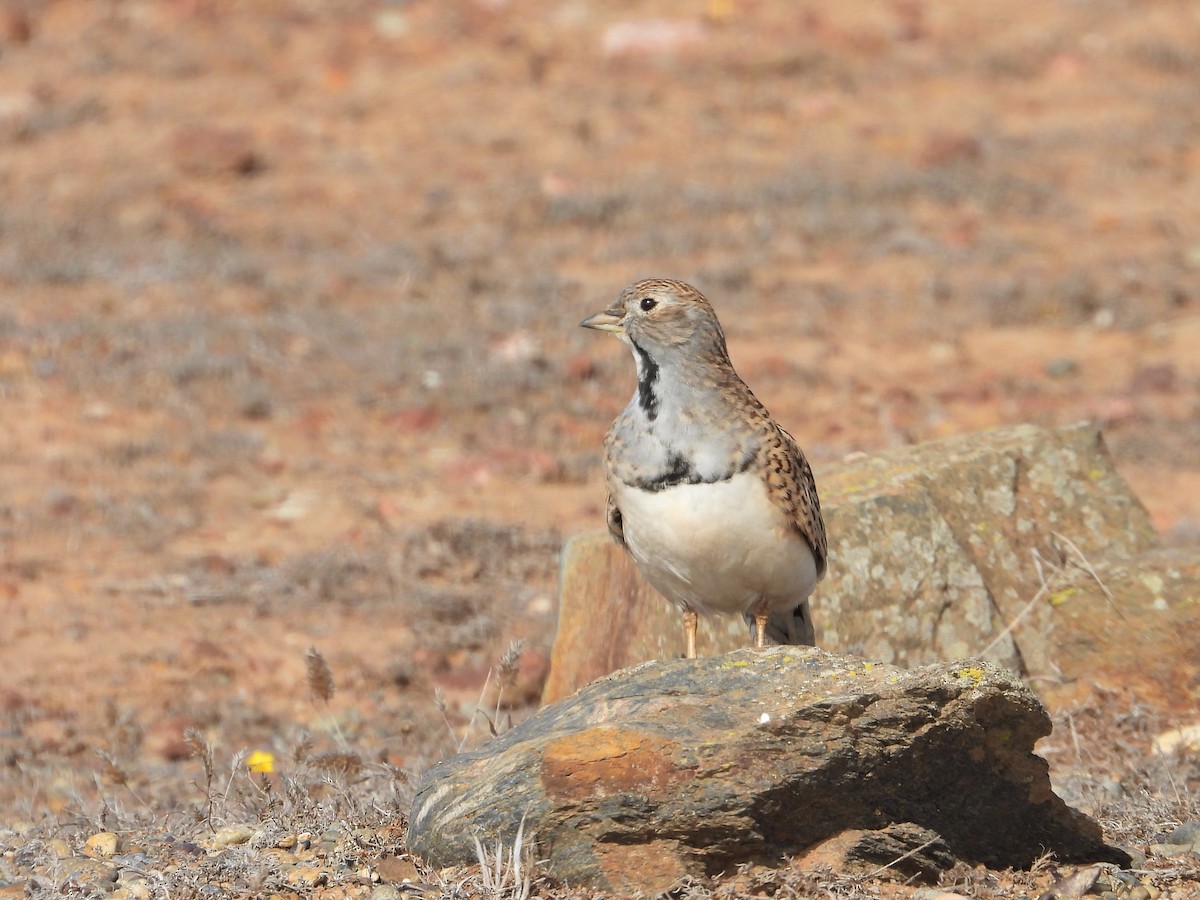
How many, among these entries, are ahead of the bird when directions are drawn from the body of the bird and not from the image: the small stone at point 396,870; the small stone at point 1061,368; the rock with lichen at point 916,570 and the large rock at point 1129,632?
1

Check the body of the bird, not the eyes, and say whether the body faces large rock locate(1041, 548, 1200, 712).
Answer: no

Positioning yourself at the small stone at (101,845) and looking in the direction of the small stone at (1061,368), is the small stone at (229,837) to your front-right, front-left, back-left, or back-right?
front-right

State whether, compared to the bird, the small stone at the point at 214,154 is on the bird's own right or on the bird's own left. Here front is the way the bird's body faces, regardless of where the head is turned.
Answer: on the bird's own right

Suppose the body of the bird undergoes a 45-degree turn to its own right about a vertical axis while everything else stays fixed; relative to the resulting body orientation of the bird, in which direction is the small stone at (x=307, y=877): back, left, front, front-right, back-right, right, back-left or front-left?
front-left

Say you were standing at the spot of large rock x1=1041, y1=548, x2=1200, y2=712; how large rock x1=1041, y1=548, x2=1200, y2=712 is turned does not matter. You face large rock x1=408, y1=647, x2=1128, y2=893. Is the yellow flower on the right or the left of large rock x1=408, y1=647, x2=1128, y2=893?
right

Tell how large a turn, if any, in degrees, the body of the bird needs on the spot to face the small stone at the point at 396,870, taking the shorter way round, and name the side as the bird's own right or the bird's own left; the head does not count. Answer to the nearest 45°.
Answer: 0° — it already faces it

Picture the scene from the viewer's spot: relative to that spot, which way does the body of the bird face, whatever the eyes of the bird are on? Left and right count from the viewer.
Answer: facing the viewer and to the left of the viewer

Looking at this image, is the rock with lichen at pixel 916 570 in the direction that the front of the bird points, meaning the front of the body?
no

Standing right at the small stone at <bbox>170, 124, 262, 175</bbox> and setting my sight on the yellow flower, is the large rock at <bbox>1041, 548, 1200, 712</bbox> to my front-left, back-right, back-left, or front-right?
front-left

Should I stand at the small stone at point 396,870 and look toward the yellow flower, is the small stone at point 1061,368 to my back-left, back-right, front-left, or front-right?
front-right
